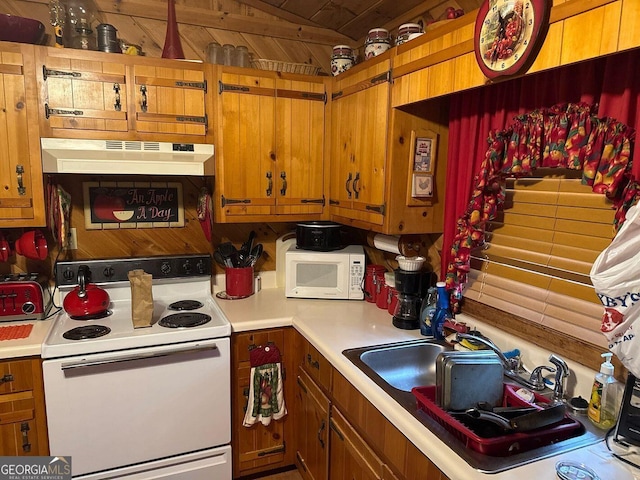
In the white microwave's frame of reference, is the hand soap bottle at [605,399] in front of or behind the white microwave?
in front

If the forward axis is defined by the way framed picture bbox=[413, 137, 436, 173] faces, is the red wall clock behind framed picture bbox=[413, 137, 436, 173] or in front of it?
in front

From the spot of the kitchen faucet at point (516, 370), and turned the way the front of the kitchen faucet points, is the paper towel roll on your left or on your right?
on your right

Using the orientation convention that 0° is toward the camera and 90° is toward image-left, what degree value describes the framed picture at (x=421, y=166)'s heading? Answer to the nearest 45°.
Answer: approximately 0°

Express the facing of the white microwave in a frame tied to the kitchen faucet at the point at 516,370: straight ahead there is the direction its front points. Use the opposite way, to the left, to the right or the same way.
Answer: to the left

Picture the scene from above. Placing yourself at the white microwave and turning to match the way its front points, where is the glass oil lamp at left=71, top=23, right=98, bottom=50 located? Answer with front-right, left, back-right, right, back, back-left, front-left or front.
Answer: right

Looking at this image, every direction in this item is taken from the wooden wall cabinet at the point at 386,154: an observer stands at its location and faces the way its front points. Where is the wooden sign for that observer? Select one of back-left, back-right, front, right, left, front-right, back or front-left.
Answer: front-right

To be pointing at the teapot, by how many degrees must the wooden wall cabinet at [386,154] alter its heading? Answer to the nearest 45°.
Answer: approximately 45° to its right

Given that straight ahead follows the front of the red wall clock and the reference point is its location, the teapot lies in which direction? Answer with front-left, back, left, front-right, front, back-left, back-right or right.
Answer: front-right
